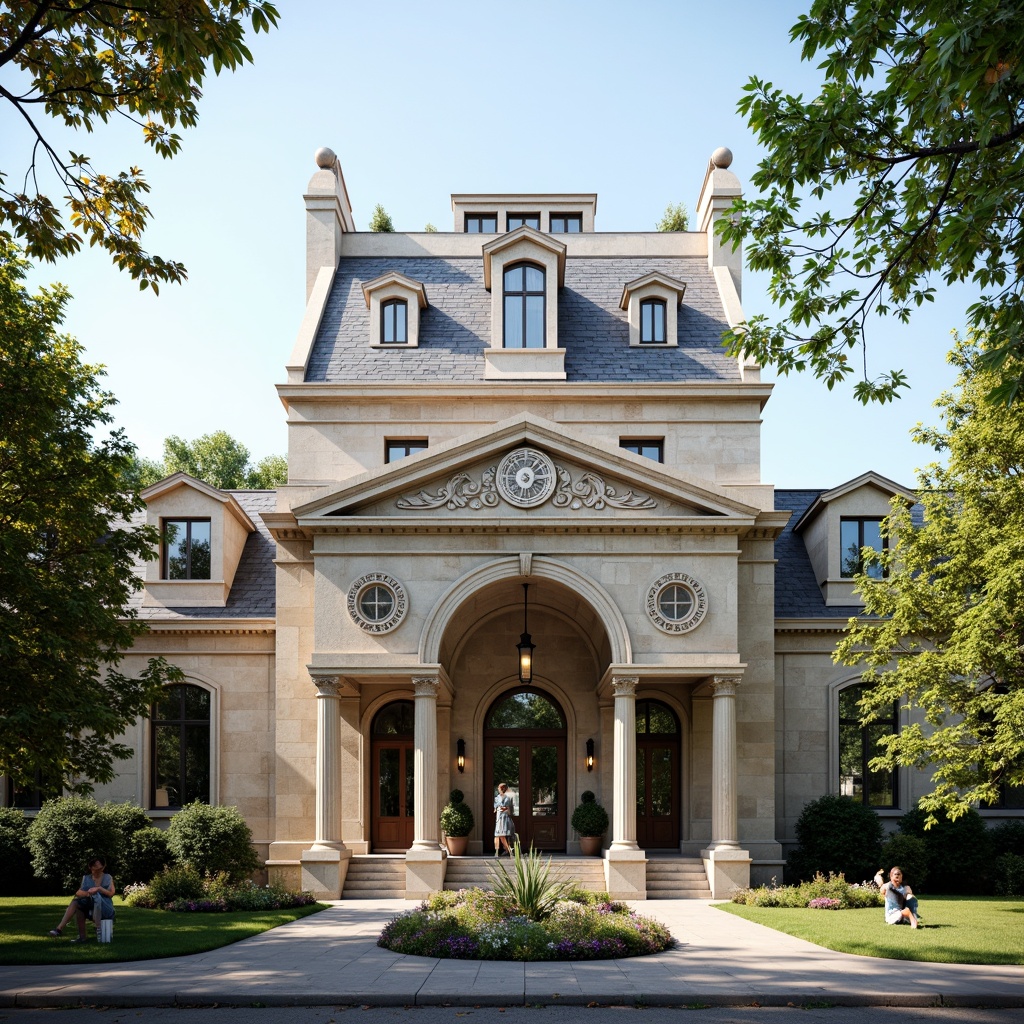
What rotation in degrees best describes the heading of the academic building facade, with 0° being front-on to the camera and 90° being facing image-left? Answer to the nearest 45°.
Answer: approximately 0°

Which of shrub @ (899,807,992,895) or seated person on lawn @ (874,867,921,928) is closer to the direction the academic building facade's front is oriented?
the seated person on lawn

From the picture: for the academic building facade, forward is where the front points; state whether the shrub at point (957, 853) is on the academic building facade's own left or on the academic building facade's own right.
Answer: on the academic building facade's own left

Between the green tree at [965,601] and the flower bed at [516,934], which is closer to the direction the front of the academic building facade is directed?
the flower bed

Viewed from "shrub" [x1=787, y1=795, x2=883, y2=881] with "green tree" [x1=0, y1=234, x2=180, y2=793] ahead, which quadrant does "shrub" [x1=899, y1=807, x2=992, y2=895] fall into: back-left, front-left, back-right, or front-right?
back-left

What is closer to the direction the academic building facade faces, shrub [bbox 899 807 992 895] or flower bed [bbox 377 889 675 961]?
the flower bed

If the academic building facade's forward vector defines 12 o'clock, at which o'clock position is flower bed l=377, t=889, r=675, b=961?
The flower bed is roughly at 12 o'clock from the academic building facade.
